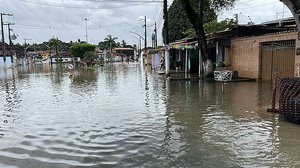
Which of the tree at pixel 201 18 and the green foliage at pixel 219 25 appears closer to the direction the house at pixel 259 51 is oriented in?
the tree

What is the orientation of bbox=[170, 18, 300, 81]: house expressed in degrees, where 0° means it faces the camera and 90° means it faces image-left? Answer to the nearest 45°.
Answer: approximately 45°
